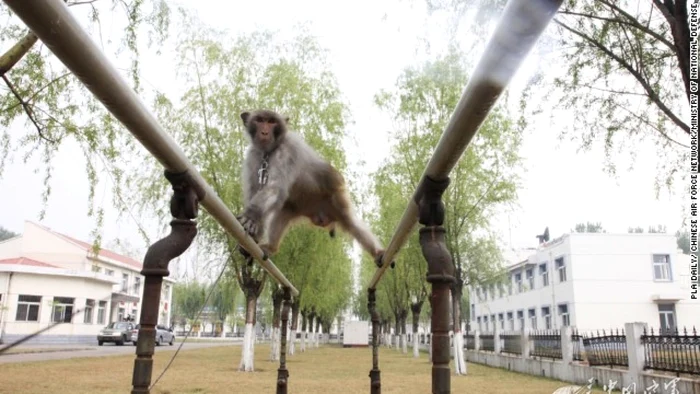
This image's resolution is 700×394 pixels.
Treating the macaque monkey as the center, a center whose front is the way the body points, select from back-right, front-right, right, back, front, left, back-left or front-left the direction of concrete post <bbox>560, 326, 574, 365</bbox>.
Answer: back

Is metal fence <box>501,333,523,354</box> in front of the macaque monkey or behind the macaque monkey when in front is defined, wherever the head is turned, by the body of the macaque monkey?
behind

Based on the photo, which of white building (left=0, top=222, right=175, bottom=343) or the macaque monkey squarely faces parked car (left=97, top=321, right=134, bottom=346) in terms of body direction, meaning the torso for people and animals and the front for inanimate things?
the white building

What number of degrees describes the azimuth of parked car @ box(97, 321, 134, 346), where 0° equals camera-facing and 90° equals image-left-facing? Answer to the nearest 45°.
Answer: approximately 45°

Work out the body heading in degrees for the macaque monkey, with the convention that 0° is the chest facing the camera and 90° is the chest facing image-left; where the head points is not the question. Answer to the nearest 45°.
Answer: approximately 45°

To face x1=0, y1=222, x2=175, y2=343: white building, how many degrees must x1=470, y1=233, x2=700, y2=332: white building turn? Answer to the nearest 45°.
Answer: approximately 45° to its right

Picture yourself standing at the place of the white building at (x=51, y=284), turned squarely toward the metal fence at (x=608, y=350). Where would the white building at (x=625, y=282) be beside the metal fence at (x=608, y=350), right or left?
left

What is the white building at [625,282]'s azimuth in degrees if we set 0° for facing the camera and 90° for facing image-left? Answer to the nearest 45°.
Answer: approximately 45°
